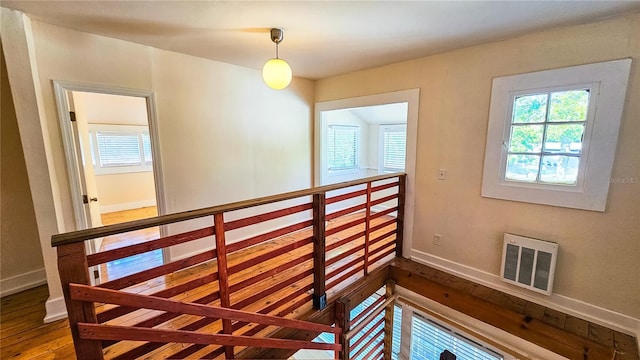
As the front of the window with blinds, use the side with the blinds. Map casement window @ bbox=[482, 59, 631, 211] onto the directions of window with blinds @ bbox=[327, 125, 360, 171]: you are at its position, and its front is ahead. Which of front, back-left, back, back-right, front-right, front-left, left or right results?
front

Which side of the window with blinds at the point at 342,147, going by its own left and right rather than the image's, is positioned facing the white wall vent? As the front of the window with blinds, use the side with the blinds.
front

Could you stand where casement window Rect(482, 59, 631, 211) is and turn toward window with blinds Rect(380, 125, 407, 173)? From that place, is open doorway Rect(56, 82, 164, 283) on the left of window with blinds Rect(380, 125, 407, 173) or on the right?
left

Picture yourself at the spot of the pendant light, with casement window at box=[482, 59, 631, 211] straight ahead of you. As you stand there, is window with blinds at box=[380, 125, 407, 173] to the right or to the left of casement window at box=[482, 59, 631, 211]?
left

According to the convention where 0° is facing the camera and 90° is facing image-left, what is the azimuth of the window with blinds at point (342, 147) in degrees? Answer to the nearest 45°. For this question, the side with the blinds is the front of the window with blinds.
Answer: approximately 315°

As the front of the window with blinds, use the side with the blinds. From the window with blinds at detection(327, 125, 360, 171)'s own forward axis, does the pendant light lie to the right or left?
on its right

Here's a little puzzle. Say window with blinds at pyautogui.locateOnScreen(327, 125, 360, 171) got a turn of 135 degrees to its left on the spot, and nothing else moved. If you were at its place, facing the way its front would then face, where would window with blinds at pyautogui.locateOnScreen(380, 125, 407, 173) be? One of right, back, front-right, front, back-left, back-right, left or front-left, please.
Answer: right
